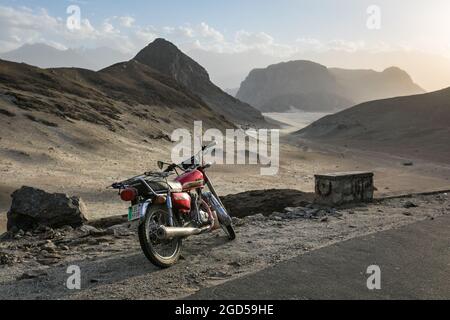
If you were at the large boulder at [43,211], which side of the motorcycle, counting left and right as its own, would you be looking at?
left

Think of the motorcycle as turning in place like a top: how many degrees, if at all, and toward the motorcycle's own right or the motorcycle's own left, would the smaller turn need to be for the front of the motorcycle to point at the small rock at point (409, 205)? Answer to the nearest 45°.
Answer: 0° — it already faces it

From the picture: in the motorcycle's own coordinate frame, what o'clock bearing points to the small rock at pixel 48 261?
The small rock is roughly at 8 o'clock from the motorcycle.

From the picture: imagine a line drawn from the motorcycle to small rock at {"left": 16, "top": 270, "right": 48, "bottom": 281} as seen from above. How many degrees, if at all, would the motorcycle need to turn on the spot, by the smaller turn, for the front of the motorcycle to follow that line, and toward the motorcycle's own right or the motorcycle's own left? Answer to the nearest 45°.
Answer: approximately 135° to the motorcycle's own left

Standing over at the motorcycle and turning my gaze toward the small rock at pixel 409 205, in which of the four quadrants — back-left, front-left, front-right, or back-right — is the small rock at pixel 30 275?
back-left

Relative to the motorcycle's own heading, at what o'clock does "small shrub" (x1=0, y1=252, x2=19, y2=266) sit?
The small shrub is roughly at 8 o'clock from the motorcycle.

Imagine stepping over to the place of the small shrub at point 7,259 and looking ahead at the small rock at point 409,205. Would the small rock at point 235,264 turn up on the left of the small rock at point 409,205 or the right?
right

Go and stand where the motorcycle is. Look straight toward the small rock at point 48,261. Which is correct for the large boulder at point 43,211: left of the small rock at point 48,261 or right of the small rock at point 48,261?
right

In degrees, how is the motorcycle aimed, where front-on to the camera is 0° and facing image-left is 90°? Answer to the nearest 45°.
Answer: approximately 225°
